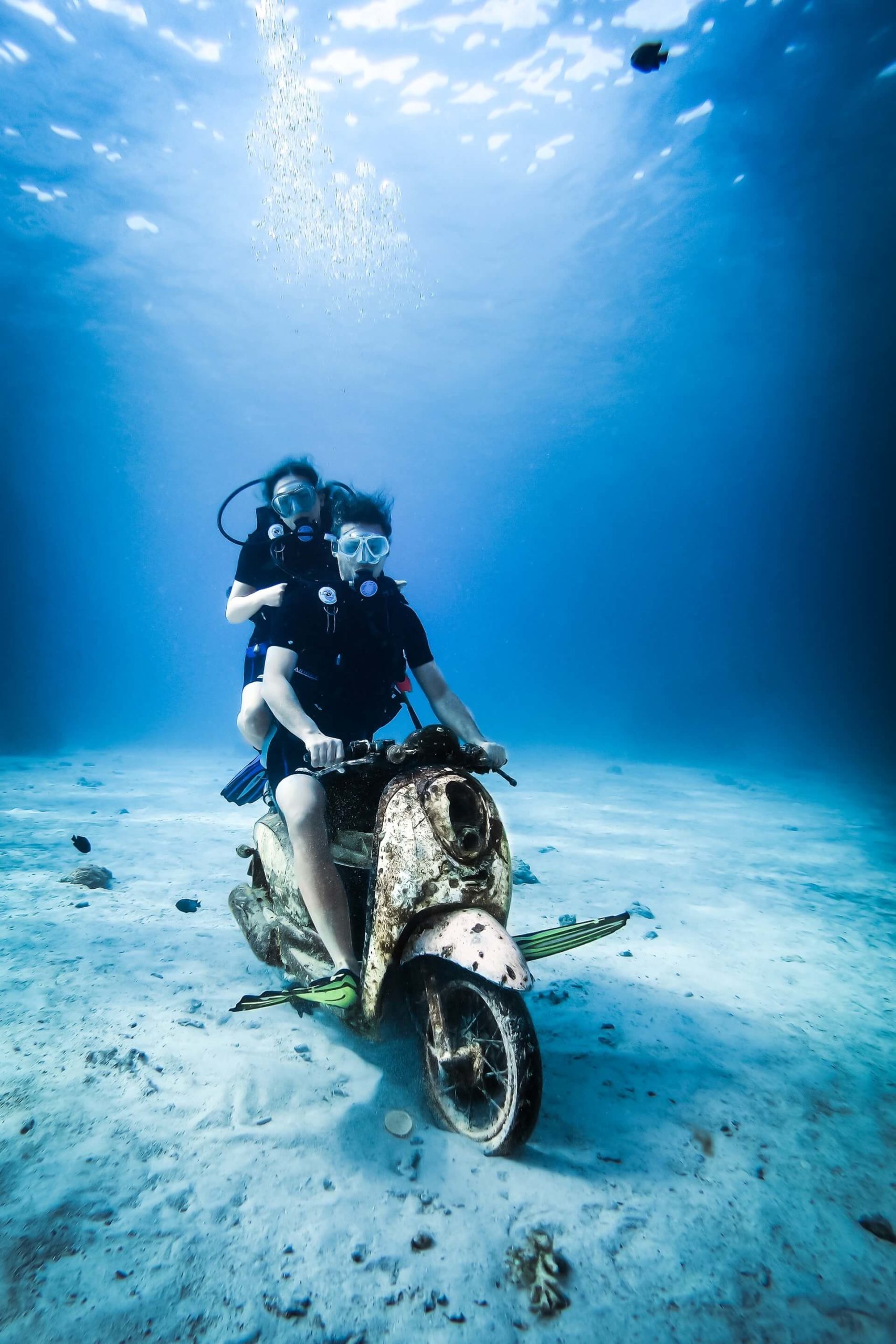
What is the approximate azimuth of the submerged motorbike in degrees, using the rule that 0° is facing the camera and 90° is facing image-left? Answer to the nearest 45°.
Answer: approximately 315°

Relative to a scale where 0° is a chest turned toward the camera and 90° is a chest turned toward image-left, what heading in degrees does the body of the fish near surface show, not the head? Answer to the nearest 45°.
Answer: approximately 90°

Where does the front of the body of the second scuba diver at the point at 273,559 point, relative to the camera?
toward the camera
